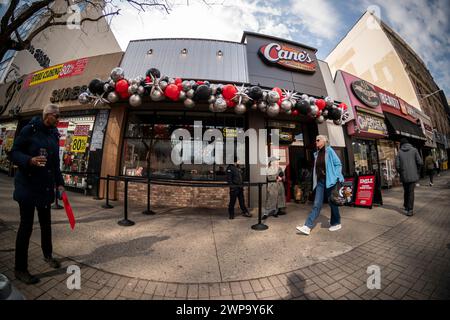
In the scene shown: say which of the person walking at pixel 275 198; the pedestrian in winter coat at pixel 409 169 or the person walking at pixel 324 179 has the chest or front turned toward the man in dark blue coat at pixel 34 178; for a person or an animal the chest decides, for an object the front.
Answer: the person walking at pixel 324 179

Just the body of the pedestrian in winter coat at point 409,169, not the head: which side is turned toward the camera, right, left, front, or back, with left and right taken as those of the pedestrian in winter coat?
back

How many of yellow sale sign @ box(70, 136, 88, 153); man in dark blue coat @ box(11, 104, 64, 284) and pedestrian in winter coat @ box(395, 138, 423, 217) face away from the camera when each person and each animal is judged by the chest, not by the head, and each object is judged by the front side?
1

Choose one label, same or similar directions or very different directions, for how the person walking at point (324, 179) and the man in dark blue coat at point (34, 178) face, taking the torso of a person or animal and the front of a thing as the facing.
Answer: very different directions

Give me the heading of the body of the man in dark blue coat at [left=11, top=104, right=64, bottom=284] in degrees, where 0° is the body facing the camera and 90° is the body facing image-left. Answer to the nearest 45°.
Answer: approximately 315°
